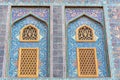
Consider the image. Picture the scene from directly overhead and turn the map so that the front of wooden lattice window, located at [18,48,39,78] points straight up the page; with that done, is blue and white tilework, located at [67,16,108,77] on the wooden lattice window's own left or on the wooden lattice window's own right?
on the wooden lattice window's own left

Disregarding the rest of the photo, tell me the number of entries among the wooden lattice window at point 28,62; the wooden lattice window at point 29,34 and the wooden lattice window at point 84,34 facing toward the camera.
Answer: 3

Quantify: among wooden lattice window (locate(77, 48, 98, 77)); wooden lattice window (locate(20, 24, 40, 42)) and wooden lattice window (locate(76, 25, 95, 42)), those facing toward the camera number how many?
3

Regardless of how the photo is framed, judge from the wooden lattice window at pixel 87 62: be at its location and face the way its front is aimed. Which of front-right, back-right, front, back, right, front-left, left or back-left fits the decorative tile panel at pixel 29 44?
right

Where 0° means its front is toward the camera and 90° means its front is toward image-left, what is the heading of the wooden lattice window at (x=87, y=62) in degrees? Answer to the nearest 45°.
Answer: approximately 0°

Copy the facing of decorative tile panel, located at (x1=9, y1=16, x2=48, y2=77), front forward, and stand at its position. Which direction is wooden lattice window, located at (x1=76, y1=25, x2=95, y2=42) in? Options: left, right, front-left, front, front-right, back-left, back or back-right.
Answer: left

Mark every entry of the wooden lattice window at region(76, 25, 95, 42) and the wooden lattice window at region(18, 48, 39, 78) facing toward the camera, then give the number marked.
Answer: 2

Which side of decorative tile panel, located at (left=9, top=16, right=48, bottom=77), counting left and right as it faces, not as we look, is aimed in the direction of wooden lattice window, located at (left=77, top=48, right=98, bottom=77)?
left

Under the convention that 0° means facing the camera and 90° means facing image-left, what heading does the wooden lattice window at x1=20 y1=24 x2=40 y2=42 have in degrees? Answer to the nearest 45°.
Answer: approximately 0°
